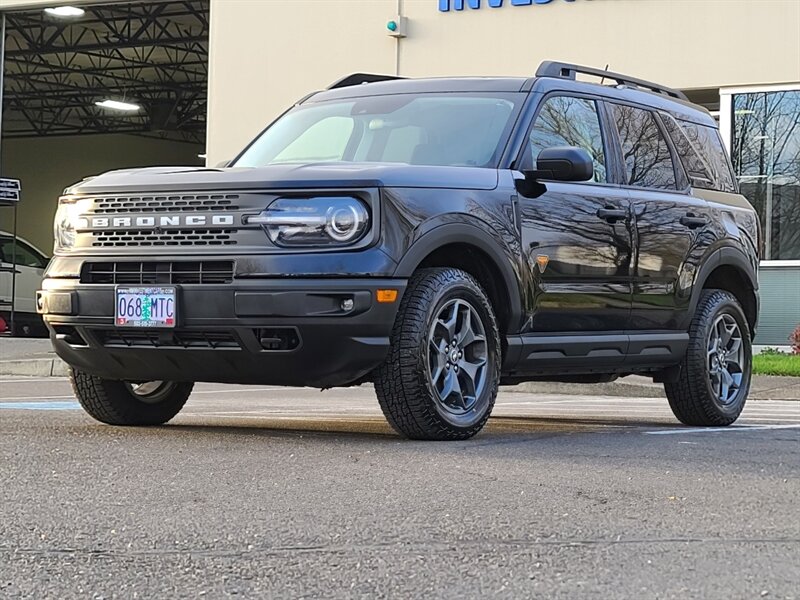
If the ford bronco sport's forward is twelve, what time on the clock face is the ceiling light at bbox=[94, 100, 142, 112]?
The ceiling light is roughly at 4 o'clock from the ford bronco sport.

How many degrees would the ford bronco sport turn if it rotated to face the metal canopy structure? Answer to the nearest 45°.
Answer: approximately 135° to its right

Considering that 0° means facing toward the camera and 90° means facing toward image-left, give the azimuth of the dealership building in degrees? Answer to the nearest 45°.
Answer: approximately 0°

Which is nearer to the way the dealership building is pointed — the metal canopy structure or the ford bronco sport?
the ford bronco sport

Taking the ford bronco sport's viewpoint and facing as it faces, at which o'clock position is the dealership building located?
The dealership building is roughly at 5 o'clock from the ford bronco sport.

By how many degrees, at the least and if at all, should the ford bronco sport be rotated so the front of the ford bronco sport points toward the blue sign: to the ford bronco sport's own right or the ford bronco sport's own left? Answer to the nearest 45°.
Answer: approximately 135° to the ford bronco sport's own right

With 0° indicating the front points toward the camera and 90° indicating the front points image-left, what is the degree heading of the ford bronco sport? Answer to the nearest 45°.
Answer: approximately 45°

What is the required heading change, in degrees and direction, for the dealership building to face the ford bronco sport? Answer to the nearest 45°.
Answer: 0° — it already faces it
